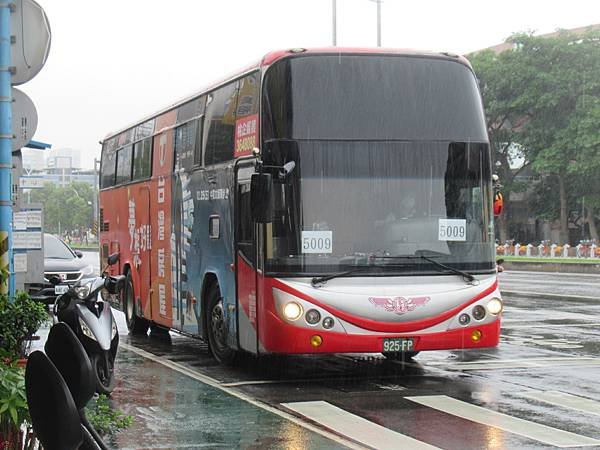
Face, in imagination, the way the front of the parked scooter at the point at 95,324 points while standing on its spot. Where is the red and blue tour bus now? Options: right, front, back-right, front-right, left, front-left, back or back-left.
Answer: back-left

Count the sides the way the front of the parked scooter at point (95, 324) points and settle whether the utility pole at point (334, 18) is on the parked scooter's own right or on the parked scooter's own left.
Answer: on the parked scooter's own left

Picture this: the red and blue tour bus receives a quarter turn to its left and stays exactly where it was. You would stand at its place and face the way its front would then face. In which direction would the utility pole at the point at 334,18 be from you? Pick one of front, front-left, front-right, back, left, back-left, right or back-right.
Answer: front-left

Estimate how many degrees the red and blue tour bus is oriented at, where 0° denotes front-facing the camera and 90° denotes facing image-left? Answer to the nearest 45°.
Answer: approximately 315°

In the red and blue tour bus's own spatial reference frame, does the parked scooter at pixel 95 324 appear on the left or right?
on its right
